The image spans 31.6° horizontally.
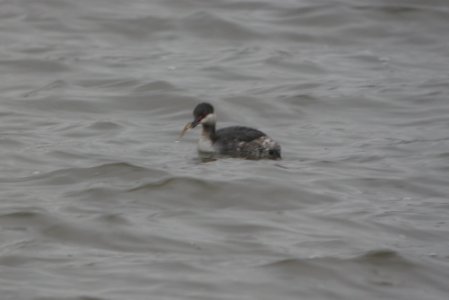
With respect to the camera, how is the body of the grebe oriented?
to the viewer's left
